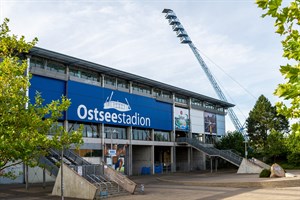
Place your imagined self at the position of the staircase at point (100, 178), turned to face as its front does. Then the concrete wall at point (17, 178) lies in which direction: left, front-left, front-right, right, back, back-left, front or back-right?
back

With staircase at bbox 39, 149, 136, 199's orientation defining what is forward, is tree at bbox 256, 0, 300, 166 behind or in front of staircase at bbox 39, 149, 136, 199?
in front

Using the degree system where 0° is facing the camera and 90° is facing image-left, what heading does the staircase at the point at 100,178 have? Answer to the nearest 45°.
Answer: approximately 315°

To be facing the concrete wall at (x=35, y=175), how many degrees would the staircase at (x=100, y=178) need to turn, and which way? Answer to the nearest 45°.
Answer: approximately 180°

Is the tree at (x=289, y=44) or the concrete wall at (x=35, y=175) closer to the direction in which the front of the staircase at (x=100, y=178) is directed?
the tree
